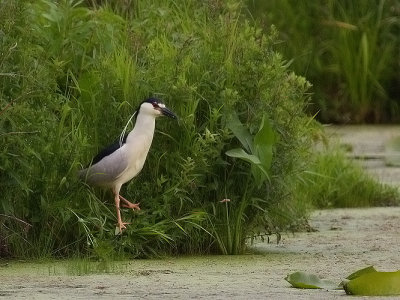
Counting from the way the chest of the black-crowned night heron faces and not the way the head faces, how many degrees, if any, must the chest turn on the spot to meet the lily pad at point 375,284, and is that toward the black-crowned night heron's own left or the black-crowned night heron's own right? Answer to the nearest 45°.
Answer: approximately 45° to the black-crowned night heron's own right

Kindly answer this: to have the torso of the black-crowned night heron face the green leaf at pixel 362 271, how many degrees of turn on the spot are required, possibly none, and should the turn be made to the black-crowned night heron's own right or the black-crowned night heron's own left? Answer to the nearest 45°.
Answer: approximately 45° to the black-crowned night heron's own right

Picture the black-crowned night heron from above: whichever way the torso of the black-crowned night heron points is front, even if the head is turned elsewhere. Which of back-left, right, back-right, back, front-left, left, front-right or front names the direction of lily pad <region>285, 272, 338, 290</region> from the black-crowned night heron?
front-right

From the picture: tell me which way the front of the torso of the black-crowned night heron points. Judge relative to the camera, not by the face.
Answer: to the viewer's right
